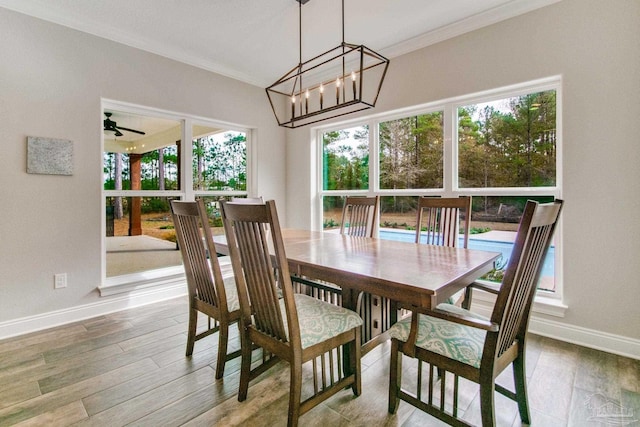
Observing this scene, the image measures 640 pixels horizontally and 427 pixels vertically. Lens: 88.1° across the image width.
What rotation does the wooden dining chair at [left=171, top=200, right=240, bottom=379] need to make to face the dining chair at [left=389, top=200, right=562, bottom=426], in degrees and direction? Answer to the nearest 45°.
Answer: approximately 90° to its right

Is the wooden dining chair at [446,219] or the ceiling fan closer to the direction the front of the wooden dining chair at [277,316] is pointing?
the wooden dining chair

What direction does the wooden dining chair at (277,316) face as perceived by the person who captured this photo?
facing away from the viewer and to the right of the viewer

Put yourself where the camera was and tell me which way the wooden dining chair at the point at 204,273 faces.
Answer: facing away from the viewer and to the right of the viewer

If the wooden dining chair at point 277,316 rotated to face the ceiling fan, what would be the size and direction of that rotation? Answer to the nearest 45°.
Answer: approximately 90° to its left

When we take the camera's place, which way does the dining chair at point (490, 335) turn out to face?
facing away from the viewer and to the left of the viewer

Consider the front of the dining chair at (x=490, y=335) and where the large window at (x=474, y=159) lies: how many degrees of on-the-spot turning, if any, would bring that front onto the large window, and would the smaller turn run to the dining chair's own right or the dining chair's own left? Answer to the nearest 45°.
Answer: approximately 45° to the dining chair's own right

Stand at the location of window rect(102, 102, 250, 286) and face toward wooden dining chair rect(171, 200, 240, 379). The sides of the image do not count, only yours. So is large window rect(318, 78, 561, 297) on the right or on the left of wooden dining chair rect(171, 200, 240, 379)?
left

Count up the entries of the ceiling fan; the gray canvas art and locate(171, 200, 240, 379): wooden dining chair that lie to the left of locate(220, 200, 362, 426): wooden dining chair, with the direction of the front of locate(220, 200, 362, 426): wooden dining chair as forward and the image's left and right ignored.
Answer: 3

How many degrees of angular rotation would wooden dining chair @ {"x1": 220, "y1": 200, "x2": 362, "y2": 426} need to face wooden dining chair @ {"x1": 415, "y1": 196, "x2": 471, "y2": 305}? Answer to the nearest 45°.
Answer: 0° — it already faces it
